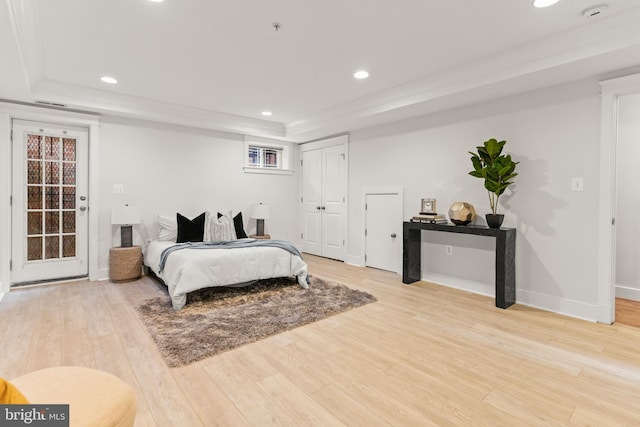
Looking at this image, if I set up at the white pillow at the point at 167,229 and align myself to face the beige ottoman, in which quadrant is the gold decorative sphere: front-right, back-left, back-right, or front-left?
front-left

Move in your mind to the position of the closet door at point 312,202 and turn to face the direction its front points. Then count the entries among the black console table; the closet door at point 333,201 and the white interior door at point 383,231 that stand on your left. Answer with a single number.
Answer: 3

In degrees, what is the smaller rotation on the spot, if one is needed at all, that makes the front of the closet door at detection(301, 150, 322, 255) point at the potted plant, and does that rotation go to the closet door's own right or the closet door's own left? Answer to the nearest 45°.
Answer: approximately 90° to the closet door's own left

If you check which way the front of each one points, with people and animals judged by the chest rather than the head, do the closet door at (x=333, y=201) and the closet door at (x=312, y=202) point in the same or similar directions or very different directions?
same or similar directions

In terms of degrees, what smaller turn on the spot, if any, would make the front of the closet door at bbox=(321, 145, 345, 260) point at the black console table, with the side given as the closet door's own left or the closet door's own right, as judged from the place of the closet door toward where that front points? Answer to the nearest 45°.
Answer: approximately 90° to the closet door's own left

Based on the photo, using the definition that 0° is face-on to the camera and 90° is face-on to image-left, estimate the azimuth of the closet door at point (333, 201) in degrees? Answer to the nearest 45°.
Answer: approximately 45°

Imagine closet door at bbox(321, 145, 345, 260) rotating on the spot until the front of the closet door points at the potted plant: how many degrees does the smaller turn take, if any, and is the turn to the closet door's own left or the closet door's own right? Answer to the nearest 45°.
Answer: approximately 90° to the closet door's own left

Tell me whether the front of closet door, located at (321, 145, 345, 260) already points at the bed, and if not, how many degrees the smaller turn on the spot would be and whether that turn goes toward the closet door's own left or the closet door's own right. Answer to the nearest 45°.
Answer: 0° — it already faces it

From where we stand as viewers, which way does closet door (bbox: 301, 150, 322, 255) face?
facing the viewer and to the left of the viewer

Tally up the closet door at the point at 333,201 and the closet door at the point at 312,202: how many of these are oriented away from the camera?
0

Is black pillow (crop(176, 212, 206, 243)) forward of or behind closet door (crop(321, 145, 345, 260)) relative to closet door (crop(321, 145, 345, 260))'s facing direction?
forward

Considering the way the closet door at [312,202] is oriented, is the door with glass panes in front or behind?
in front

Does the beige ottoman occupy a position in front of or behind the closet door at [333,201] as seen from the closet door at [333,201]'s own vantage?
in front
